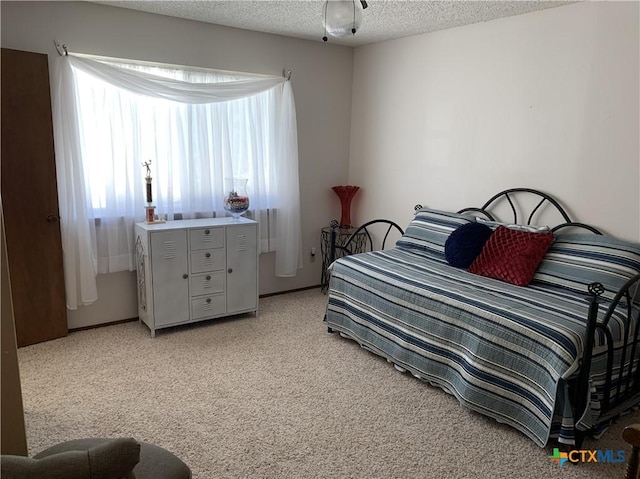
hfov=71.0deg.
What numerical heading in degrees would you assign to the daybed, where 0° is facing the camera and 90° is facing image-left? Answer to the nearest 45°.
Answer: approximately 45°

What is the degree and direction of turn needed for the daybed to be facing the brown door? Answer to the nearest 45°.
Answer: approximately 45° to its right

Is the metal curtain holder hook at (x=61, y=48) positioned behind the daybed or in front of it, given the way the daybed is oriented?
in front

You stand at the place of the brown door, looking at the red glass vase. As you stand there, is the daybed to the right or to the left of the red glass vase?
right

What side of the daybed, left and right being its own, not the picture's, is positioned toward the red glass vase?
right
